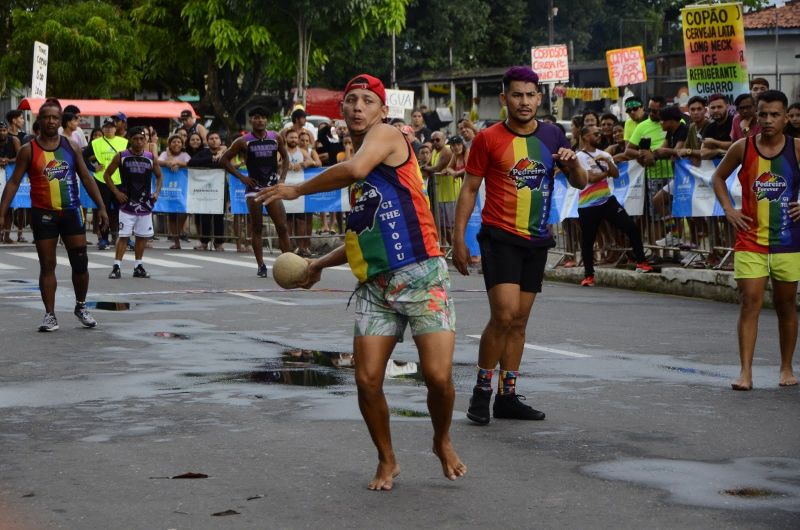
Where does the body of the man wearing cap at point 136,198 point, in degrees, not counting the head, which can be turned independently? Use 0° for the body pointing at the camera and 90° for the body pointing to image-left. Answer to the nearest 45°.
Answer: approximately 0°

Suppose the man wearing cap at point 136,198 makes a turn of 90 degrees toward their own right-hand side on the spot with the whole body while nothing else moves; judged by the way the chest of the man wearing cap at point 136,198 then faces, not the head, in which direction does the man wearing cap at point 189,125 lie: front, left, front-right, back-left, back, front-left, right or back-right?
right

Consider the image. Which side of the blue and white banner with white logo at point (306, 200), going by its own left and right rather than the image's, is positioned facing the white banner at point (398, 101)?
back

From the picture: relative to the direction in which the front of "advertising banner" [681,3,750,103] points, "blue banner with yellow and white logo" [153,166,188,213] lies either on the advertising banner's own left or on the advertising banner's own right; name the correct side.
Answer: on the advertising banner's own right

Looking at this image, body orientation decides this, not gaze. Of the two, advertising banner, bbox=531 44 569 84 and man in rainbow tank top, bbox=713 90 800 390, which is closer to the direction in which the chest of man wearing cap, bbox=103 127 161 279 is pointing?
the man in rainbow tank top

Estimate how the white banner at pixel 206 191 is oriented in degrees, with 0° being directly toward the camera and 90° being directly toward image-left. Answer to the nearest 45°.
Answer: approximately 0°

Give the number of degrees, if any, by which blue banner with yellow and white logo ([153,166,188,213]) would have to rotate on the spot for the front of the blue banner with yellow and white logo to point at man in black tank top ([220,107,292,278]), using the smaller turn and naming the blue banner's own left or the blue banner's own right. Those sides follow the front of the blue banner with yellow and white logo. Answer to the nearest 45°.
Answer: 0° — it already faces them
